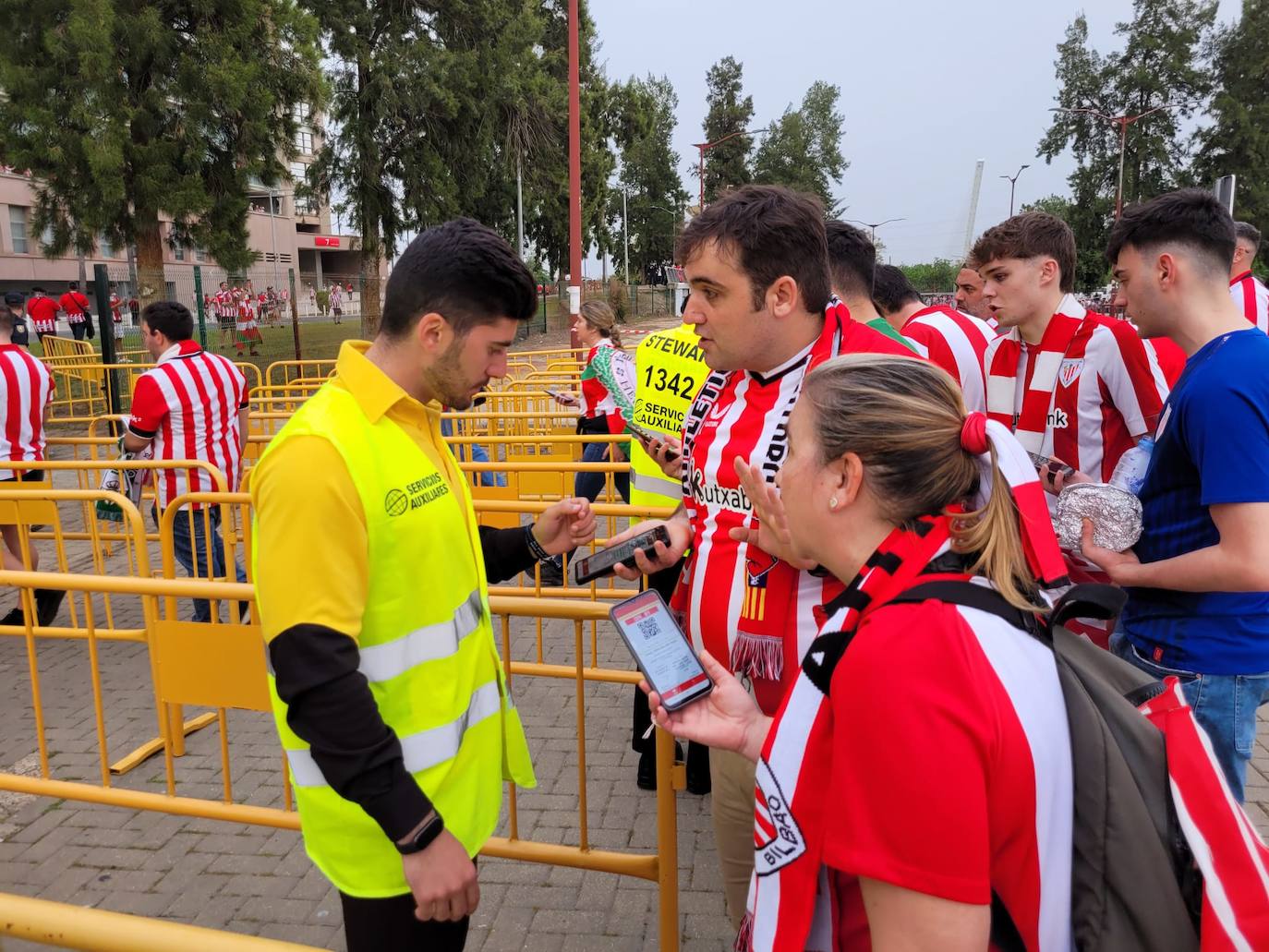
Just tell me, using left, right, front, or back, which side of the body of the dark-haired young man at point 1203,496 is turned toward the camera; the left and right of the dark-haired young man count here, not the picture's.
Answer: left

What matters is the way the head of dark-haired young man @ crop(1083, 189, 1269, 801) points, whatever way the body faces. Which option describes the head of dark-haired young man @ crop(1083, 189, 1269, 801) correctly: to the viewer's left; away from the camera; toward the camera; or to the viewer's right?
to the viewer's left

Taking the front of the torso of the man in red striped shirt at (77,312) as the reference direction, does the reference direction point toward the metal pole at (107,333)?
no

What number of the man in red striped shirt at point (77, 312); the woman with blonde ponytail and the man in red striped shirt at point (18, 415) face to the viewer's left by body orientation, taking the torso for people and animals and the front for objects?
1

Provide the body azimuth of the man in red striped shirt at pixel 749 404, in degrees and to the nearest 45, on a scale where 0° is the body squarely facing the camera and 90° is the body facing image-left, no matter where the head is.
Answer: approximately 45°

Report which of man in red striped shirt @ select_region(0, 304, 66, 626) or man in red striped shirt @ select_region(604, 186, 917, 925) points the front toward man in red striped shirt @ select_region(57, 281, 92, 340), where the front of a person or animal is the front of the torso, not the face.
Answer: man in red striped shirt @ select_region(0, 304, 66, 626)

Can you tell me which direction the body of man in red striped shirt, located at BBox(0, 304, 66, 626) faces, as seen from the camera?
away from the camera

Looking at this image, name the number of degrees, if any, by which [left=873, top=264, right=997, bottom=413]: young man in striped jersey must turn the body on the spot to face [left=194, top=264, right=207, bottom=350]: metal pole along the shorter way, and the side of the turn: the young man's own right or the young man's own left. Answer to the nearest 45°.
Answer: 0° — they already face it

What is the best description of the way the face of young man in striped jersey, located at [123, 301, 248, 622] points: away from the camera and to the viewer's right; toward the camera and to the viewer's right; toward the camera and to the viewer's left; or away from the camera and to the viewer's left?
away from the camera and to the viewer's left

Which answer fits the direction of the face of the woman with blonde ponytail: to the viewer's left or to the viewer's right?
to the viewer's left

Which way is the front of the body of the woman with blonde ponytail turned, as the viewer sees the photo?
to the viewer's left

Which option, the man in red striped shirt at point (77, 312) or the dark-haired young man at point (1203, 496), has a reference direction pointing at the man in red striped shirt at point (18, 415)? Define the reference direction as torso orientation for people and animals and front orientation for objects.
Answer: the dark-haired young man
